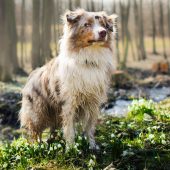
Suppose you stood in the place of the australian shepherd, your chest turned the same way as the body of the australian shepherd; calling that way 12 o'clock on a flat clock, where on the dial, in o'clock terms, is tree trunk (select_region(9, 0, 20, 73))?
The tree trunk is roughly at 7 o'clock from the australian shepherd.

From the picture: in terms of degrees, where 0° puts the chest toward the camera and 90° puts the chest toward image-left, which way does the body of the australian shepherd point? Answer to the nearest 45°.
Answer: approximately 315°

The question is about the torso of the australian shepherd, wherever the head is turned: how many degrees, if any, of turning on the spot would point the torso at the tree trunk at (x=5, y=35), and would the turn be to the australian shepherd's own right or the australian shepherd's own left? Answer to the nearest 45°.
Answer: approximately 135° to the australian shepherd's own left

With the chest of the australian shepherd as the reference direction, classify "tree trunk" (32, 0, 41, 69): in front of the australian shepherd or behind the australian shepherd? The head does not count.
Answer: behind

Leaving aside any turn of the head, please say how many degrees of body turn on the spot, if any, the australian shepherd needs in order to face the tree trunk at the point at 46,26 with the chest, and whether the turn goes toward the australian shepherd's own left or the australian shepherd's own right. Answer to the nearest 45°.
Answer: approximately 135° to the australian shepherd's own left
